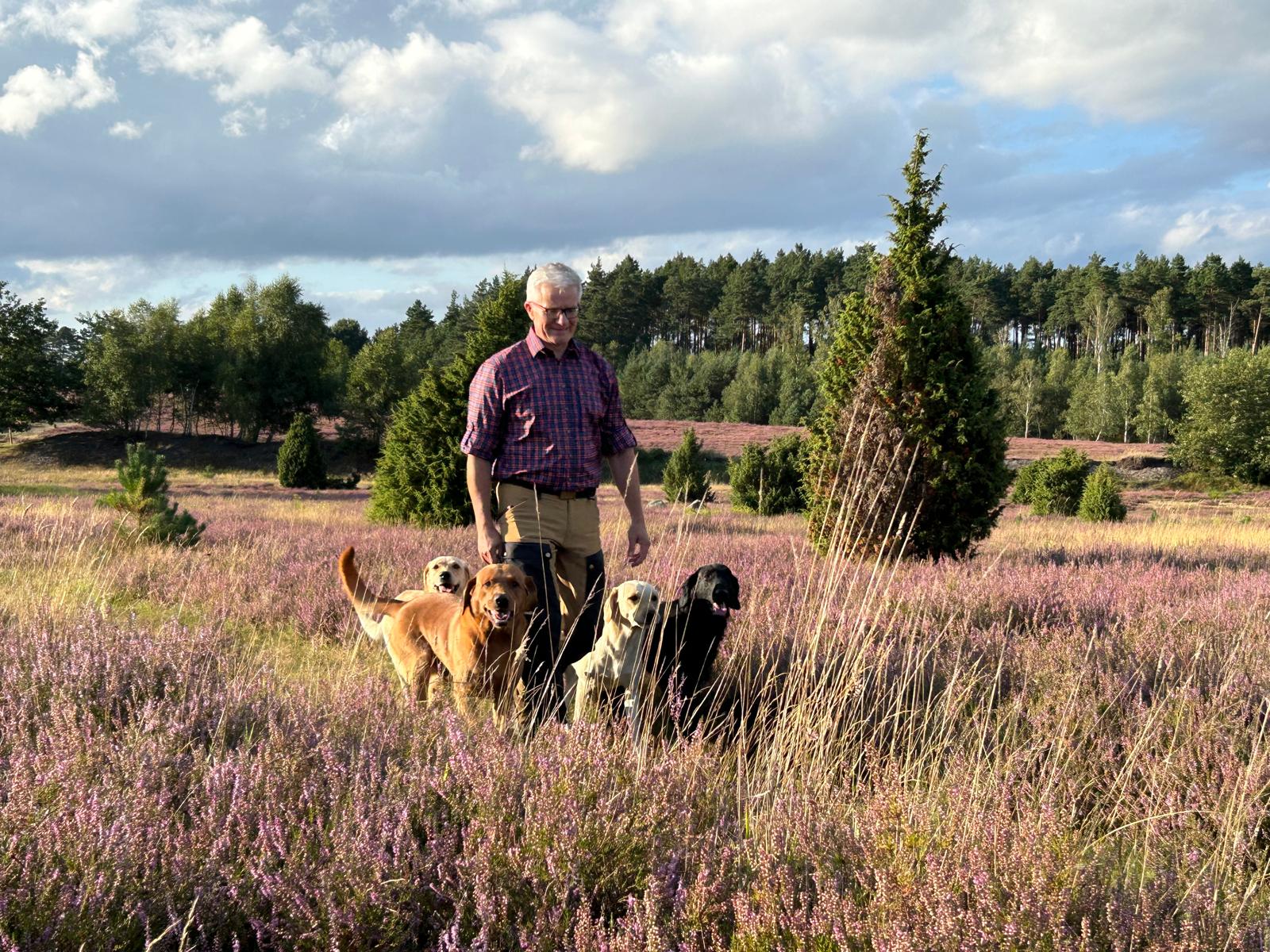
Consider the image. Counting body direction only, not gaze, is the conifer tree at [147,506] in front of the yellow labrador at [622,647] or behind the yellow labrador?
behind

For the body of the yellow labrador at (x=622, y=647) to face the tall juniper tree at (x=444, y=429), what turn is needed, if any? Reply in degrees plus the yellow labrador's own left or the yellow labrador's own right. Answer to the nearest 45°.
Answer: approximately 135° to the yellow labrador's own left

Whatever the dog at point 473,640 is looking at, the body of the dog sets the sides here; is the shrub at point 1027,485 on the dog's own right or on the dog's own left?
on the dog's own left

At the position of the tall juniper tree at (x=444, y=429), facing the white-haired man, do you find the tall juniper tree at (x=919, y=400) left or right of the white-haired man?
left
